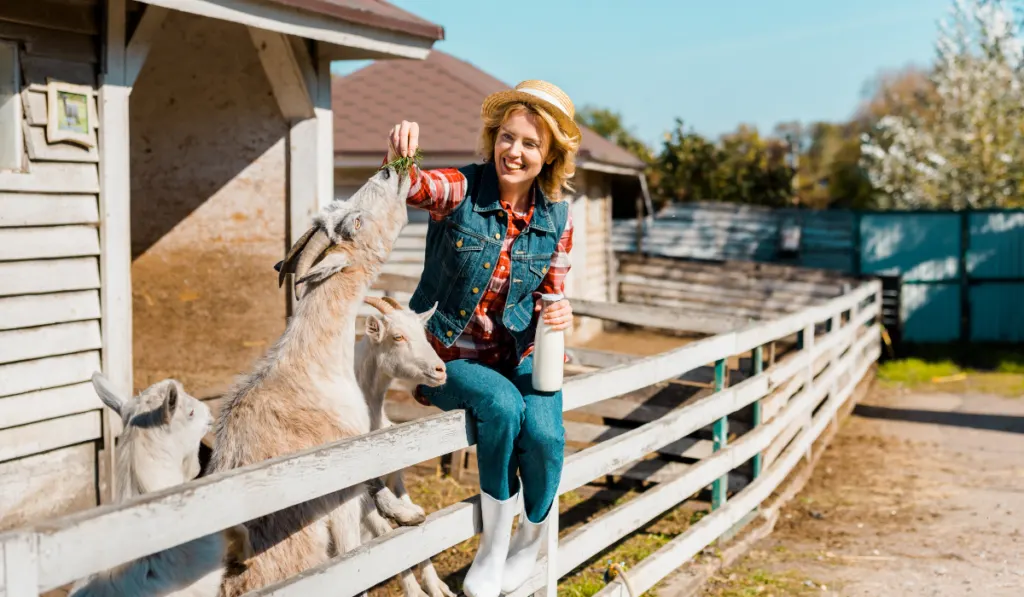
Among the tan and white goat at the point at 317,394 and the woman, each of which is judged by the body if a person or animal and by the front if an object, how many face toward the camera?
1

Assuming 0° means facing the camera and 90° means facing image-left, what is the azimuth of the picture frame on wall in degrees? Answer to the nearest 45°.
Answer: approximately 315°

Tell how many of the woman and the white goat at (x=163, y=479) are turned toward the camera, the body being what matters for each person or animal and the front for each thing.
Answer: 1

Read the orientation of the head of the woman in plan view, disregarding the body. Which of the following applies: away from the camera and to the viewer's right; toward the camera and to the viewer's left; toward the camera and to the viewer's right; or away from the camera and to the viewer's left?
toward the camera and to the viewer's left

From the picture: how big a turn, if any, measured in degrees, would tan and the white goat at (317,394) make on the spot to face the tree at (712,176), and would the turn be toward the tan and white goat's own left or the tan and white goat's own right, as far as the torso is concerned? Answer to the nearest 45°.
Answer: approximately 45° to the tan and white goat's own left

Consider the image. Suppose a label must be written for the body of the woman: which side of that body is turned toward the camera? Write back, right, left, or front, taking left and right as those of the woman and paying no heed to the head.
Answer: front

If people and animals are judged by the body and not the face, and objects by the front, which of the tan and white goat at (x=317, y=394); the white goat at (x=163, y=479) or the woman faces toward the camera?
the woman

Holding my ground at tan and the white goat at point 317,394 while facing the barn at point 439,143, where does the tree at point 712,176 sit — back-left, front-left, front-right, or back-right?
front-right

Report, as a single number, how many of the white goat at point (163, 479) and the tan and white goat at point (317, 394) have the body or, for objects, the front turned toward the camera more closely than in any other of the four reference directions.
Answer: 0

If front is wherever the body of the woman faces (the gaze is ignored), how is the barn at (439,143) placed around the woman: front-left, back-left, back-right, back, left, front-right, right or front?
back

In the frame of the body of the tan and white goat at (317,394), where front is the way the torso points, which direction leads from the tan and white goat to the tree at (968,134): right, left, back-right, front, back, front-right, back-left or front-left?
front-left

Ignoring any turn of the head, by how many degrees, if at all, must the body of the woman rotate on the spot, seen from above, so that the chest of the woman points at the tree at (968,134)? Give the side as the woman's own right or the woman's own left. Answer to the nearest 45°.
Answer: approximately 135° to the woman's own left

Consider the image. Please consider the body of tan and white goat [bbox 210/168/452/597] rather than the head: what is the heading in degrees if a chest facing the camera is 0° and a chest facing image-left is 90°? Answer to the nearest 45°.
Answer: approximately 270°

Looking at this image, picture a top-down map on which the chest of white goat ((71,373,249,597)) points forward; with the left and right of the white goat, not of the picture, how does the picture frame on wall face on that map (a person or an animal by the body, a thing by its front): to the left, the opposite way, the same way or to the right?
to the right
